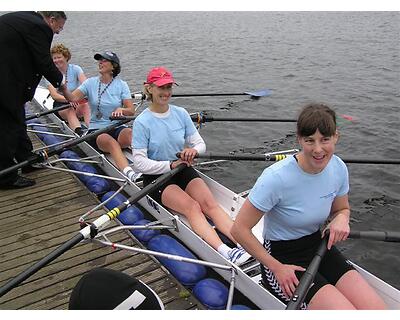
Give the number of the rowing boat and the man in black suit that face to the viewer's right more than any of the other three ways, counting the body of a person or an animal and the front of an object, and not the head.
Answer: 1

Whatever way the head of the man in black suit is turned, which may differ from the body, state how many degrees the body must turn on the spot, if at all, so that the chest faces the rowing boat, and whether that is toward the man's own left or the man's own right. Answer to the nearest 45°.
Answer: approximately 45° to the man's own right

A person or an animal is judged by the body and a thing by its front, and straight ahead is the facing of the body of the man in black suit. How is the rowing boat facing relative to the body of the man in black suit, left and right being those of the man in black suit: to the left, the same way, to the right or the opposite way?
to the left

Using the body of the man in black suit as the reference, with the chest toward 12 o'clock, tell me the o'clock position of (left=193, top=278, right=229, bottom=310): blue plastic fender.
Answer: The blue plastic fender is roughly at 2 o'clock from the man in black suit.

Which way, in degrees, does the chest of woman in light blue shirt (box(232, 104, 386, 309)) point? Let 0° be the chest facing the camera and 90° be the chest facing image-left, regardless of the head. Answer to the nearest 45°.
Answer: approximately 315°

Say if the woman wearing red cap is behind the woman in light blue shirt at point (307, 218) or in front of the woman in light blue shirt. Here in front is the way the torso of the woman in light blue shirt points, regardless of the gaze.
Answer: behind

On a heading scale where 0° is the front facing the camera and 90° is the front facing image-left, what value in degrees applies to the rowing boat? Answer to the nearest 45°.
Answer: approximately 135°

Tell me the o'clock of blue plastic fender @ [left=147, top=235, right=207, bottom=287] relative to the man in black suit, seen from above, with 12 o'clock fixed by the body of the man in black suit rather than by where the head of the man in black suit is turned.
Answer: The blue plastic fender is roughly at 2 o'clock from the man in black suit.

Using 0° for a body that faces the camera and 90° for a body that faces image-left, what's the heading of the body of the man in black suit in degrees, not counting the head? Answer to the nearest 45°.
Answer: approximately 270°
